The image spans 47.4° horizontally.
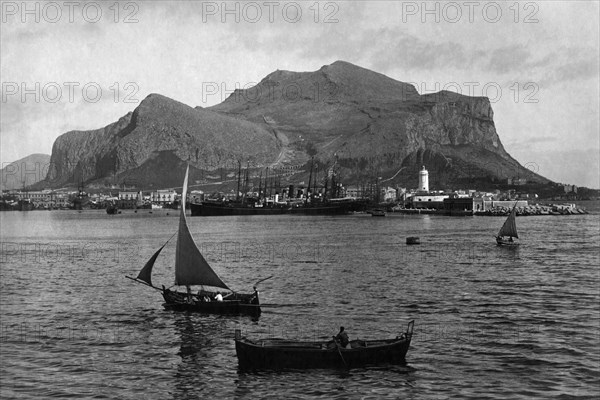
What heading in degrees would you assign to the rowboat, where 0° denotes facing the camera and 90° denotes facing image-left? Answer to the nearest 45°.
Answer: approximately 270°
